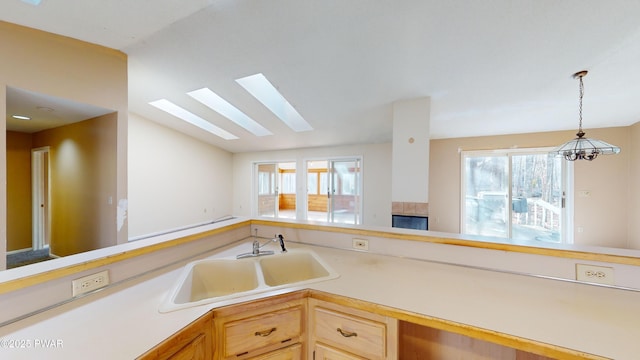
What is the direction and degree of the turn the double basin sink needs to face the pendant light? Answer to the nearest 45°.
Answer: approximately 90° to its left

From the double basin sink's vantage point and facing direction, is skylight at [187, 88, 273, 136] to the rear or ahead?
to the rear

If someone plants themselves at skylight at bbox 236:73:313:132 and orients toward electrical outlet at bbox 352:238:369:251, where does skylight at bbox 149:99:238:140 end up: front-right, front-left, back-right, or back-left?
back-right

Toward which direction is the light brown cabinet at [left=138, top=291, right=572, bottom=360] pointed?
toward the camera

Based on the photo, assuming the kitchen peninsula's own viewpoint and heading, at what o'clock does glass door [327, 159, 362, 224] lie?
The glass door is roughly at 6 o'clock from the kitchen peninsula.

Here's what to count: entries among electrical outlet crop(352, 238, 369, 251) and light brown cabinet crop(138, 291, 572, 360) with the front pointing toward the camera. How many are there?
2

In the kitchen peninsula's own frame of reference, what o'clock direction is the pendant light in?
The pendant light is roughly at 8 o'clock from the kitchen peninsula.

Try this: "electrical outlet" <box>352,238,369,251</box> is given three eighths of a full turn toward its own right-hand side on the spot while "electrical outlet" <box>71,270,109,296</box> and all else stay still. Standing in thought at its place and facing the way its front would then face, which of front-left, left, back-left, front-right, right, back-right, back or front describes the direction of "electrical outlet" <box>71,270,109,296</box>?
left

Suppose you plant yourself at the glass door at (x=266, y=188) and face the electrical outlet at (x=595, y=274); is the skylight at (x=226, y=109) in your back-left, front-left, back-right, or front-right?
front-right

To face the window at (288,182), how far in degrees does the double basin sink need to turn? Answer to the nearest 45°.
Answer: approximately 180°

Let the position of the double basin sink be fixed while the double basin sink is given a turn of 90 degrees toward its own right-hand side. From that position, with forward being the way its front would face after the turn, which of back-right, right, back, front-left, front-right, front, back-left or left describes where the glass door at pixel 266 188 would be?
right

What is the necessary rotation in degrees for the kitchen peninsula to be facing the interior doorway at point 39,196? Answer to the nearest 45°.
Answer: approximately 135° to its right

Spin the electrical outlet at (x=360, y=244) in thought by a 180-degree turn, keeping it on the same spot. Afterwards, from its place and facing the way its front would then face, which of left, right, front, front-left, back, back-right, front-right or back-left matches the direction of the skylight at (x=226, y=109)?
front-left

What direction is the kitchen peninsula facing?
toward the camera
